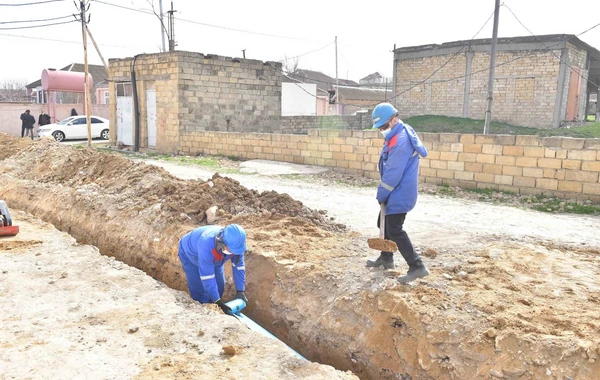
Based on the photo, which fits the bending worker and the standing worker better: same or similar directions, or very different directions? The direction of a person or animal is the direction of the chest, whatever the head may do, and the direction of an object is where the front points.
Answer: very different directions

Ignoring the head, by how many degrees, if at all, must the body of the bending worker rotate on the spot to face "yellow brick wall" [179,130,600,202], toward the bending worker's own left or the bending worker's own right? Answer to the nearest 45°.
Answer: approximately 90° to the bending worker's own left

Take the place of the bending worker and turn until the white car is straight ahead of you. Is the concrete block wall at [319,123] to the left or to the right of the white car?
right

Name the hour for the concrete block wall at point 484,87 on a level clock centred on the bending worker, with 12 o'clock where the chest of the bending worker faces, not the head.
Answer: The concrete block wall is roughly at 9 o'clock from the bending worker.

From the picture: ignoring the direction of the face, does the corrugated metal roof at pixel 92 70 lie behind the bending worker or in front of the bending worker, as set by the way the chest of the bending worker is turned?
behind

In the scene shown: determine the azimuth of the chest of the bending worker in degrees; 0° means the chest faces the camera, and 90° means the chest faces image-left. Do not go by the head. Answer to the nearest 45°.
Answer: approximately 315°

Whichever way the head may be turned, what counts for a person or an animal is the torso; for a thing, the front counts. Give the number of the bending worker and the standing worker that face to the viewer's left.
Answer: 1

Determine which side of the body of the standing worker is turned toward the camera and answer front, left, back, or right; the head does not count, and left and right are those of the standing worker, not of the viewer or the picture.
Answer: left

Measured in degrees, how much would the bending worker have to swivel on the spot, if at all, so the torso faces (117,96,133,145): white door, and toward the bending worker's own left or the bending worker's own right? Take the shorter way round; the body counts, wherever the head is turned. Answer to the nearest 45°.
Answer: approximately 135° to the bending worker's own left

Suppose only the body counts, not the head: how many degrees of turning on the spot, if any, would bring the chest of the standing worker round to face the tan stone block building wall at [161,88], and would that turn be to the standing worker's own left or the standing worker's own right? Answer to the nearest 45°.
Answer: approximately 45° to the standing worker's own right
